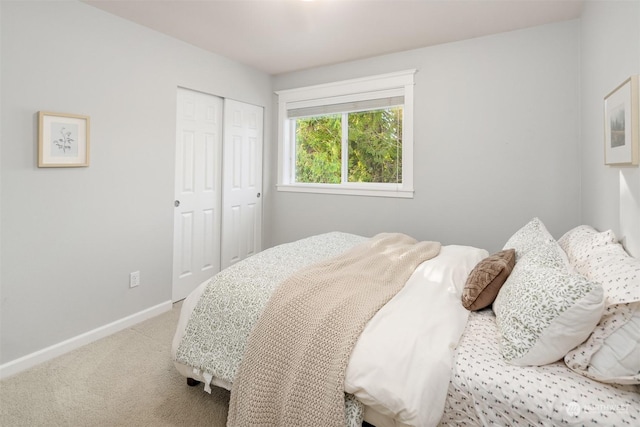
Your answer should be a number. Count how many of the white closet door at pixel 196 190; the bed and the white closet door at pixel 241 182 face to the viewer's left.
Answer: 1

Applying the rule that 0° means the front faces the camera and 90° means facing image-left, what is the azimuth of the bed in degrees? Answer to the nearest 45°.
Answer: approximately 90°

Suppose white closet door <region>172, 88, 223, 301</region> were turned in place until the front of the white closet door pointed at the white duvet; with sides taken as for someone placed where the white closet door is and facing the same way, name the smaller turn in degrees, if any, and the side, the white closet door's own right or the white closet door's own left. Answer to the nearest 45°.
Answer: approximately 45° to the white closet door's own right

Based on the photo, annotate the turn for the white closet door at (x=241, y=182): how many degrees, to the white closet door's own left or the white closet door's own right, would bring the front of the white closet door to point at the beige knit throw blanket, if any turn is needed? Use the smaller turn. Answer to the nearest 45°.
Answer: approximately 45° to the white closet door's own right

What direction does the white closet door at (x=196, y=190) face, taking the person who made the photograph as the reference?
facing the viewer and to the right of the viewer

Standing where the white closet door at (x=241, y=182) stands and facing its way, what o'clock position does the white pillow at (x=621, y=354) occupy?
The white pillow is roughly at 1 o'clock from the white closet door.

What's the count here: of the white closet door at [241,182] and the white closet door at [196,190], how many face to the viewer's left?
0

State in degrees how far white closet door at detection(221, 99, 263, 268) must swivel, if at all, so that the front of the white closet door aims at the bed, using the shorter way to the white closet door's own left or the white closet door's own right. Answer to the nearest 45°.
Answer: approximately 45° to the white closet door's own right
